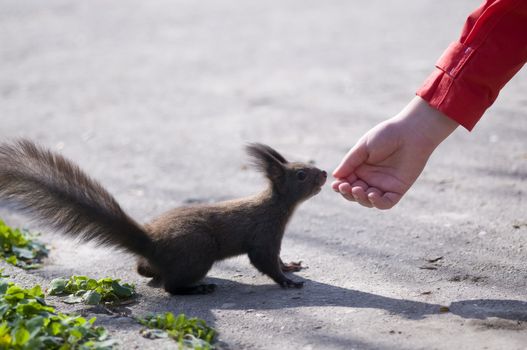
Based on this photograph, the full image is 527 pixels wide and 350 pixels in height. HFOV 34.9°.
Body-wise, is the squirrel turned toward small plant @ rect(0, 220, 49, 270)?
no

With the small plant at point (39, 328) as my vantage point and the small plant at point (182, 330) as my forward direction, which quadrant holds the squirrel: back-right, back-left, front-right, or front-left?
front-left

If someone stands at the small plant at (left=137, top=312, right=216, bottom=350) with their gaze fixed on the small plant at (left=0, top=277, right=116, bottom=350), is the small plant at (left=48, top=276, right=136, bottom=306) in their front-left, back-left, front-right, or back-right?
front-right

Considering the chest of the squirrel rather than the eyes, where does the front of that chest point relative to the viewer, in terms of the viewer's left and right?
facing to the right of the viewer

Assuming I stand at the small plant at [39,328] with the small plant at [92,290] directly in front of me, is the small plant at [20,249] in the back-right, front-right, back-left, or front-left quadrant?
front-left

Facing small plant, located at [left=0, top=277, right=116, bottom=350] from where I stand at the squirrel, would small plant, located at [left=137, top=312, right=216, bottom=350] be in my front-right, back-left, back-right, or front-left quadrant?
front-left

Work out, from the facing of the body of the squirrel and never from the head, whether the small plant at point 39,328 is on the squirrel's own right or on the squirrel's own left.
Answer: on the squirrel's own right

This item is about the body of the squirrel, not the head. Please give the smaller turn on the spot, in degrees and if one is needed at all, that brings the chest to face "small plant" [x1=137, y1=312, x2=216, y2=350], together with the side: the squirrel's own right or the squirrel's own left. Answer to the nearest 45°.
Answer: approximately 90° to the squirrel's own right

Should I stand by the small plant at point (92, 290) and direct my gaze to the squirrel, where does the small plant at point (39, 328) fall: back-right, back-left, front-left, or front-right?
back-right
